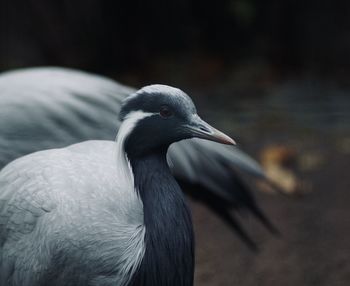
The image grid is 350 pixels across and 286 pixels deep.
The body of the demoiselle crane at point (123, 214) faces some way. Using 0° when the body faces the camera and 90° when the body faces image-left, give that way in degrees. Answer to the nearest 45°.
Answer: approximately 270°
